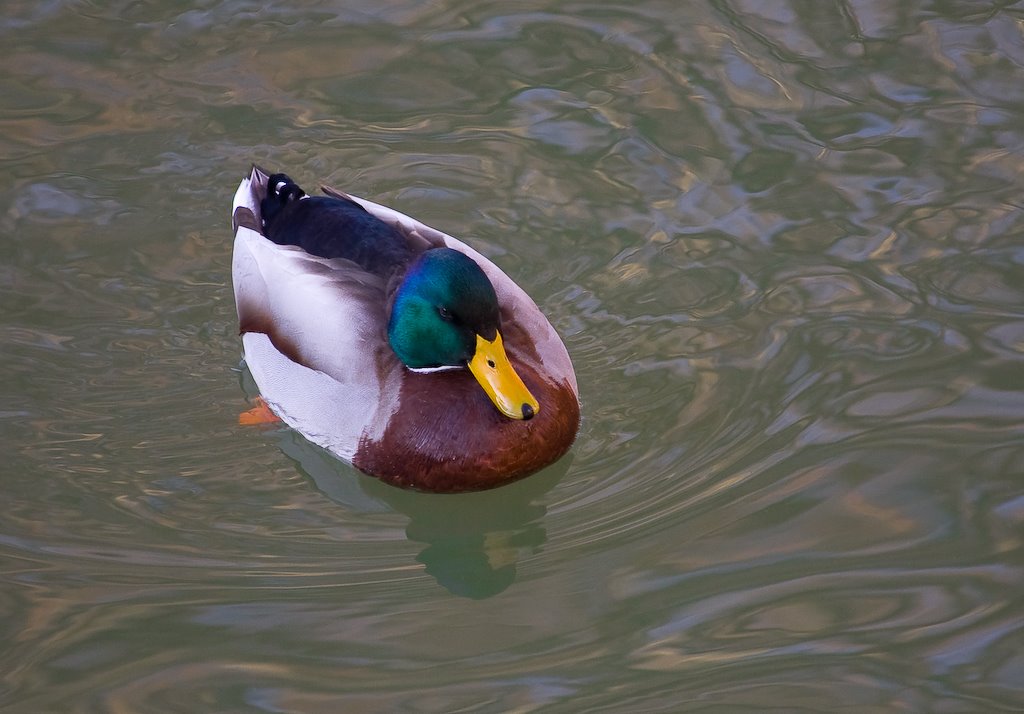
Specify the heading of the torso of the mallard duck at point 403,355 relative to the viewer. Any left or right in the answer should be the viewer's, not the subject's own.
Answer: facing the viewer and to the right of the viewer
